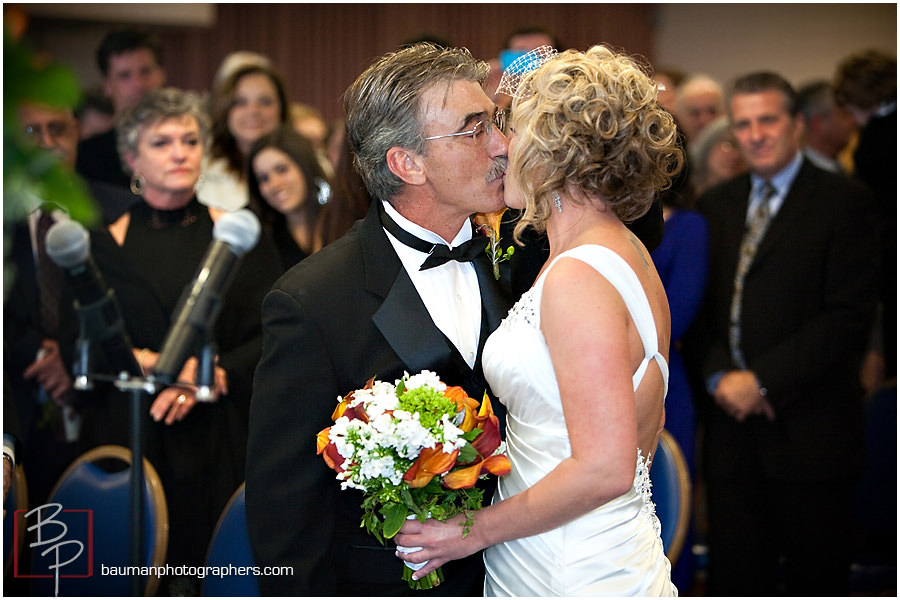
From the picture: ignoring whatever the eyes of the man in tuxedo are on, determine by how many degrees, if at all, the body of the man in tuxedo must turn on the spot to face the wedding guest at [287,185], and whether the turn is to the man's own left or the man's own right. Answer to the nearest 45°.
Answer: approximately 135° to the man's own left

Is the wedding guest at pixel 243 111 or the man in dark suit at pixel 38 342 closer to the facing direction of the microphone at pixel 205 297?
the wedding guest

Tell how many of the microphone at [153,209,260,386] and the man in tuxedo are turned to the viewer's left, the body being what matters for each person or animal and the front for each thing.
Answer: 0

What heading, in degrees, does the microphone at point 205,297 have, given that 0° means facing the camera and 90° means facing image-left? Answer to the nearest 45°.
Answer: approximately 270°

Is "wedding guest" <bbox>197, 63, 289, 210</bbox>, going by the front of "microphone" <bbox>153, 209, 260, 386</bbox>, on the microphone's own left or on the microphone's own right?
on the microphone's own left

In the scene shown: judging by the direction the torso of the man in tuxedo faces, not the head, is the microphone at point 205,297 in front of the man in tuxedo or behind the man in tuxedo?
behind

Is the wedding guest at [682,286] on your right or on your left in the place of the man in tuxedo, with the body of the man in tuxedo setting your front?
on your left

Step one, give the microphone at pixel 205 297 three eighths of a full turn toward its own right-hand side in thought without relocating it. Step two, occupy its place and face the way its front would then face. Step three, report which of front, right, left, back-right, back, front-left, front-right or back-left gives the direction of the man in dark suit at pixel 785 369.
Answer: back-left

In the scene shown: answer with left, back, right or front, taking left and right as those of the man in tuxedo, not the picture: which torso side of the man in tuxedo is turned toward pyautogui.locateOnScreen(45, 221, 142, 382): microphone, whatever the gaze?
back

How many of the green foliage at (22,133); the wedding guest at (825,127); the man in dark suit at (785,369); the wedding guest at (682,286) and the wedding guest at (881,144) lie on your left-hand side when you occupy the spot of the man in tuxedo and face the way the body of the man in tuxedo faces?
4

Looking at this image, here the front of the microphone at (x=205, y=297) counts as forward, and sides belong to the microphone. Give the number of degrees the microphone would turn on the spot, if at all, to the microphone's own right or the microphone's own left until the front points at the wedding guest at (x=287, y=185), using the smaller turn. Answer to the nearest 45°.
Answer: approximately 45° to the microphone's own left

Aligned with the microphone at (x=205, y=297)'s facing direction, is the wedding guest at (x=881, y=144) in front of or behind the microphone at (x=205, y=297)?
in front

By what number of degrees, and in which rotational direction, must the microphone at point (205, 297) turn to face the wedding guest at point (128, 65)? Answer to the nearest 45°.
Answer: approximately 90° to its left

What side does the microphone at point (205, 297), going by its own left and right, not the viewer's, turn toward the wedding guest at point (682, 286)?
front
